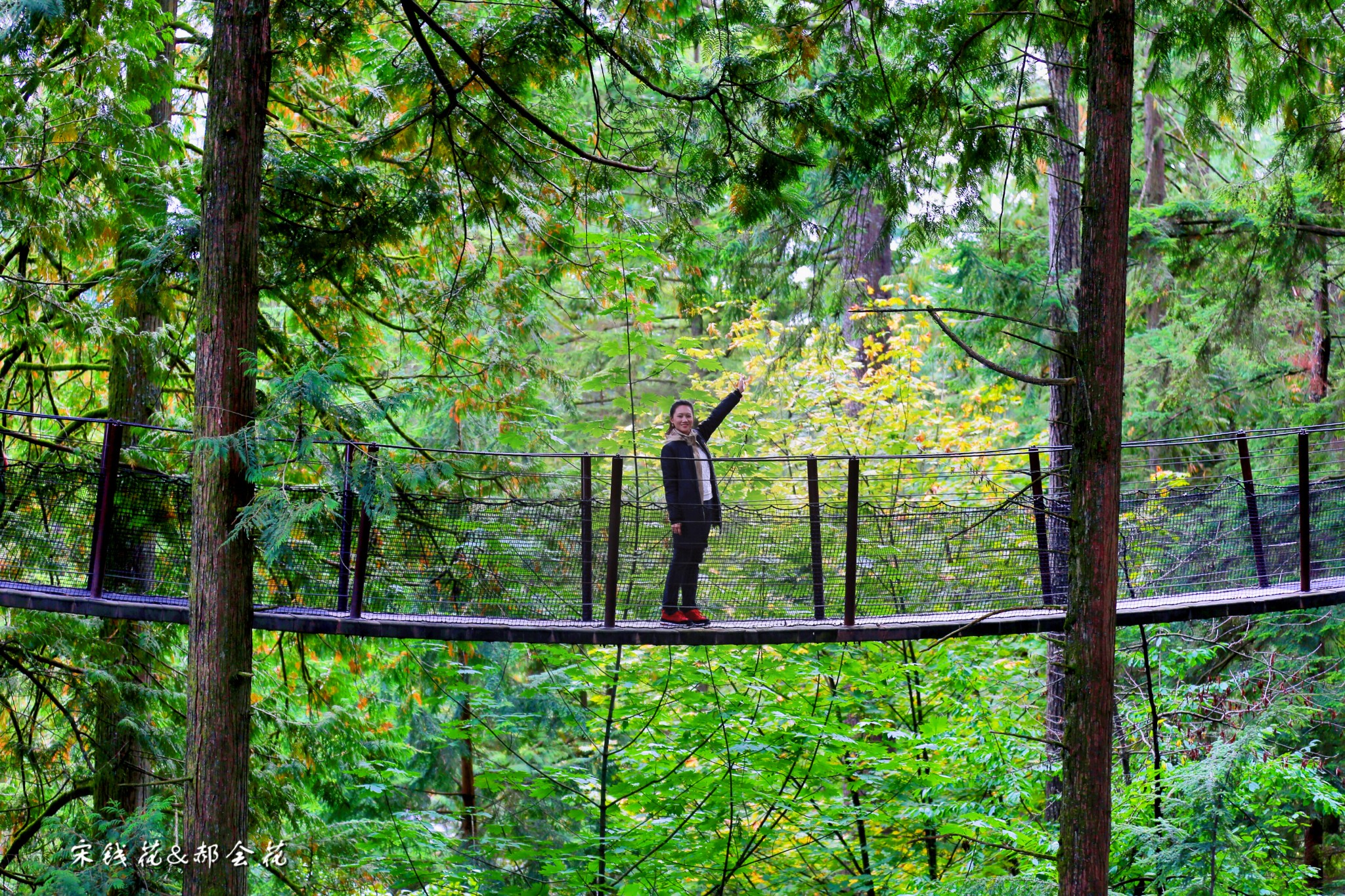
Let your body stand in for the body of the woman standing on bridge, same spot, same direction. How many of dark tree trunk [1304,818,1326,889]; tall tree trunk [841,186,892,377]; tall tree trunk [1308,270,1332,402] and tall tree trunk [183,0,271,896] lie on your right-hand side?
1

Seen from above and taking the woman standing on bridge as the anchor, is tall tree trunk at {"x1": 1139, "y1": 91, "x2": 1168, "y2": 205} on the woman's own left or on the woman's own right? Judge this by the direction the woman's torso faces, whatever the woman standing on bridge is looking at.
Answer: on the woman's own left

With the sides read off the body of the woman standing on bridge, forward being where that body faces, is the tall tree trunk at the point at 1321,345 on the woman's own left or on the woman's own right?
on the woman's own left

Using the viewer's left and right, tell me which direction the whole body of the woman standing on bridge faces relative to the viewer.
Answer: facing the viewer and to the right of the viewer

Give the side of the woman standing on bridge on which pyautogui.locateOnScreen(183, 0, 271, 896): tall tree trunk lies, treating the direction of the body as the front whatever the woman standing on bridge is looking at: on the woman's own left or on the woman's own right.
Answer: on the woman's own right

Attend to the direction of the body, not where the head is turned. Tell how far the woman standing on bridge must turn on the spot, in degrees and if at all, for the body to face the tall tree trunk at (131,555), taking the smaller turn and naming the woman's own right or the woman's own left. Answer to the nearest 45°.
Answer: approximately 135° to the woman's own right

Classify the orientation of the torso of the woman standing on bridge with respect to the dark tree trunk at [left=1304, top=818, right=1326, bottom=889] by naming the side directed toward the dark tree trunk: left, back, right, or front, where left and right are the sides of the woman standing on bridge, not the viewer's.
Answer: left
